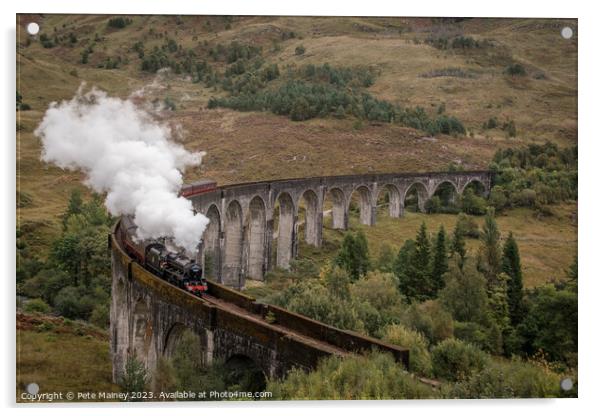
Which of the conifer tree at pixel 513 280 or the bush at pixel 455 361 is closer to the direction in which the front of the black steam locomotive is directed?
the bush

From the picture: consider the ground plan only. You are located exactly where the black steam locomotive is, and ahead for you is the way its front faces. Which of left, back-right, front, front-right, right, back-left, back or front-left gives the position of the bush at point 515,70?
left

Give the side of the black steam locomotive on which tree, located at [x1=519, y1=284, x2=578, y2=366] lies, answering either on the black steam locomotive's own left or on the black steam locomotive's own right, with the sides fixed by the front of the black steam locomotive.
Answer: on the black steam locomotive's own left

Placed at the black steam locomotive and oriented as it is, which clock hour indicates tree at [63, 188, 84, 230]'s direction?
The tree is roughly at 7 o'clock from the black steam locomotive.

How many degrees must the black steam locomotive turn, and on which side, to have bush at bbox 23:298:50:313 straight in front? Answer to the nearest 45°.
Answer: approximately 180°

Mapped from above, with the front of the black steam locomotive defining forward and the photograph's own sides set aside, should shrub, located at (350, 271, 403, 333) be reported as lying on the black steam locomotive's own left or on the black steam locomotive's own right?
on the black steam locomotive's own left

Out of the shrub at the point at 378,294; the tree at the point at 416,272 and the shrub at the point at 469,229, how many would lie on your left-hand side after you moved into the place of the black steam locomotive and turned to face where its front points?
3

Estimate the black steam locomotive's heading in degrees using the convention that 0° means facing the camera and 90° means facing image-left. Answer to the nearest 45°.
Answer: approximately 315°

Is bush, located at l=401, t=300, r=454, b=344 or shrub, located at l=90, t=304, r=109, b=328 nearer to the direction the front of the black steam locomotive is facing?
the bush

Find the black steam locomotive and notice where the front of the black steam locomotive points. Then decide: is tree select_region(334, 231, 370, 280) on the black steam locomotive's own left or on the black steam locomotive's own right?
on the black steam locomotive's own left

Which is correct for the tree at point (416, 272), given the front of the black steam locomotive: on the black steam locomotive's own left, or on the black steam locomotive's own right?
on the black steam locomotive's own left
